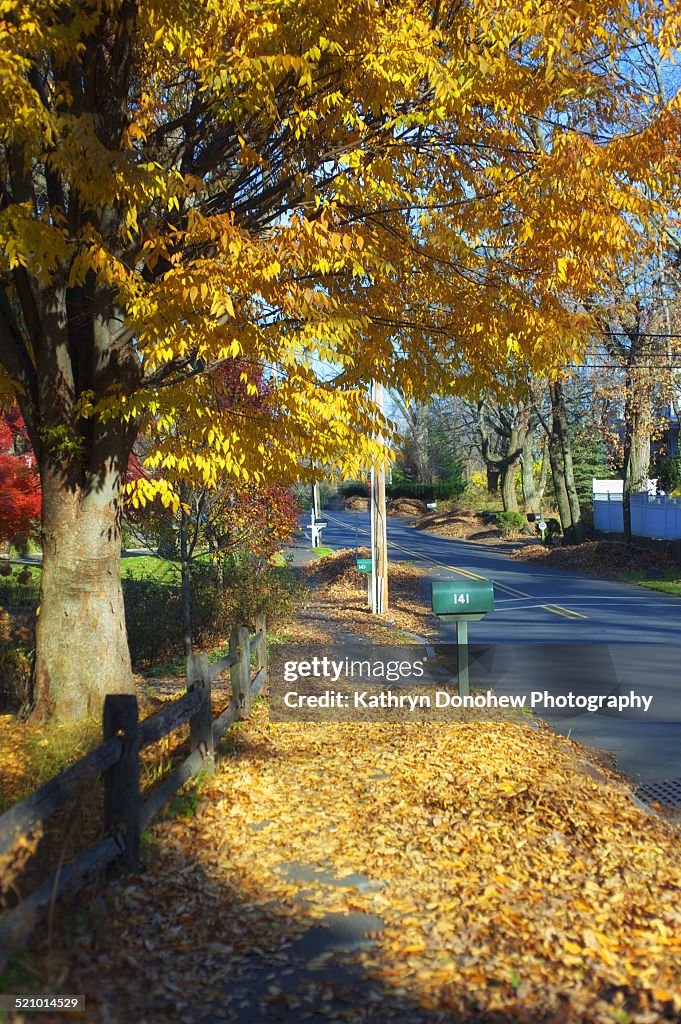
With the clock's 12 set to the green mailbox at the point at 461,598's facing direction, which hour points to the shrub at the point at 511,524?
The shrub is roughly at 9 o'clock from the green mailbox.

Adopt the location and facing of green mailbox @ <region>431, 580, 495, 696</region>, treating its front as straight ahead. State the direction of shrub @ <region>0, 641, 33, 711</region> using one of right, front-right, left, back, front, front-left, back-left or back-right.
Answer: back

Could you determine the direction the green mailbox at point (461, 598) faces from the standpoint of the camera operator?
facing to the right of the viewer

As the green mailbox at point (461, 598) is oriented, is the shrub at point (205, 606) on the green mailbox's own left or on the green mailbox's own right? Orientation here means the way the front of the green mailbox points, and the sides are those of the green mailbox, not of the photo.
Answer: on the green mailbox's own left

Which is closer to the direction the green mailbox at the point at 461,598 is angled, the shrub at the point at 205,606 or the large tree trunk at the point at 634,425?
the large tree trunk

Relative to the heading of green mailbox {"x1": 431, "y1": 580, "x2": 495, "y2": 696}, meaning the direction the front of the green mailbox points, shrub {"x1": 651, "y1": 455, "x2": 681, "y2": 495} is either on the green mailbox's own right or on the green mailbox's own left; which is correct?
on the green mailbox's own left

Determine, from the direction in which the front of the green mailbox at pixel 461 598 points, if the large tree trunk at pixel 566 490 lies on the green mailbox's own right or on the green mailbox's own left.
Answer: on the green mailbox's own left

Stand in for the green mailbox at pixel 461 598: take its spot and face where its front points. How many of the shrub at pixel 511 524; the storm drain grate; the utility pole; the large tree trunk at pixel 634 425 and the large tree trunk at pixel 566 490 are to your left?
4

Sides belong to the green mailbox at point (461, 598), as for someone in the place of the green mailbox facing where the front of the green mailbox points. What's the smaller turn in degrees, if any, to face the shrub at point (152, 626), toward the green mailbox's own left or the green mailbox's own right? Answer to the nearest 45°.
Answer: approximately 135° to the green mailbox's own left
